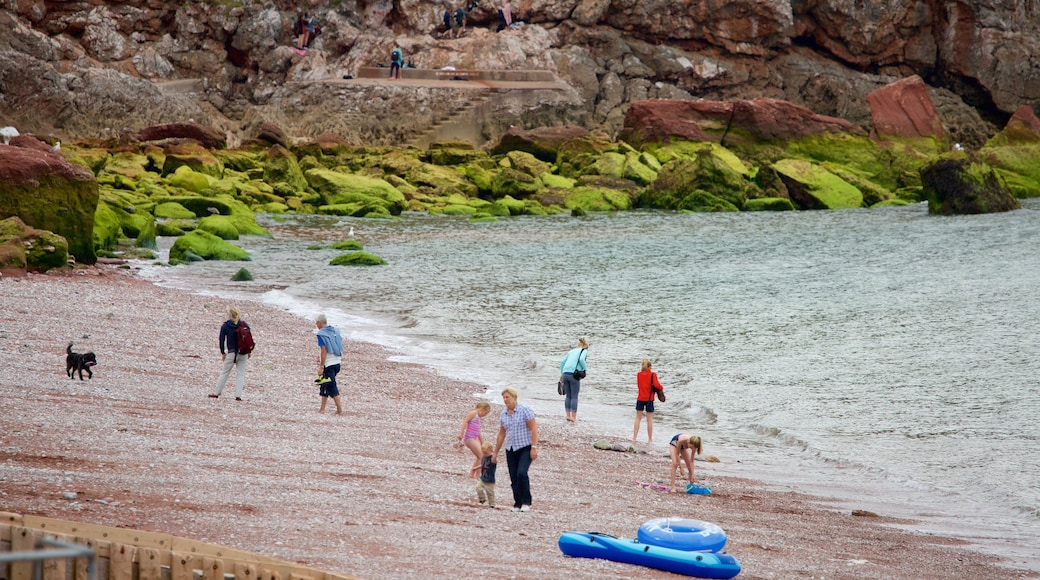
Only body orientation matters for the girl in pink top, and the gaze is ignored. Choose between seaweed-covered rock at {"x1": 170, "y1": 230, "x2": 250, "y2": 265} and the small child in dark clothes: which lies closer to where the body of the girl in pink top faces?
the small child in dark clothes

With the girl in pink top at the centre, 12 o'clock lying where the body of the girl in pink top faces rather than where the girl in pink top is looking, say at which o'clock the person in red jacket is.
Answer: The person in red jacket is roughly at 10 o'clock from the girl in pink top.

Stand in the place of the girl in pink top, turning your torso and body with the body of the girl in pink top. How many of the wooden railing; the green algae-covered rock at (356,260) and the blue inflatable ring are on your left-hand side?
1
